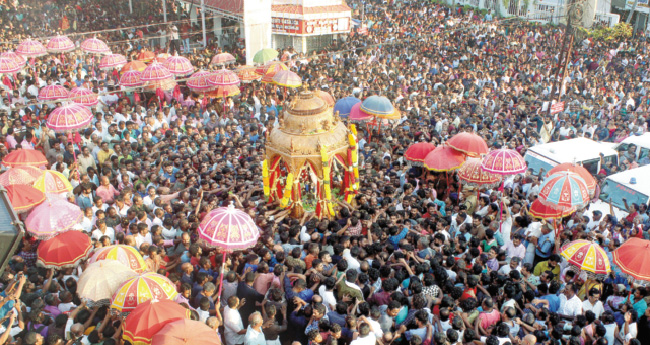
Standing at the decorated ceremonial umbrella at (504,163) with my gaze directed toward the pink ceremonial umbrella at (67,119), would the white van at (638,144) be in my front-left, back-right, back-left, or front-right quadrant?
back-right

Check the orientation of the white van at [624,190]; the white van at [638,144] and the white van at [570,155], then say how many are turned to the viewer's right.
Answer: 0

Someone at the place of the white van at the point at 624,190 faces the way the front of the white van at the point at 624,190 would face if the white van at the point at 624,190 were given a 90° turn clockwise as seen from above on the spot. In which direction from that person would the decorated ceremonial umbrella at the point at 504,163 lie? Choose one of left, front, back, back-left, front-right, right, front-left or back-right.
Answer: left

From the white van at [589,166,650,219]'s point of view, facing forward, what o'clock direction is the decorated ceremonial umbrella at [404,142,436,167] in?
The decorated ceremonial umbrella is roughly at 1 o'clock from the white van.

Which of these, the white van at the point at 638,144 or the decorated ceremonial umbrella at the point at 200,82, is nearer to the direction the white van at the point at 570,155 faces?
the decorated ceremonial umbrella

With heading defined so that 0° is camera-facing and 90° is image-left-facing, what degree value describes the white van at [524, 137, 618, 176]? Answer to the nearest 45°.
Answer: approximately 45°

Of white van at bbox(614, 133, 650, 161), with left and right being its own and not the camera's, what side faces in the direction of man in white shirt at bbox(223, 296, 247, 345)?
front

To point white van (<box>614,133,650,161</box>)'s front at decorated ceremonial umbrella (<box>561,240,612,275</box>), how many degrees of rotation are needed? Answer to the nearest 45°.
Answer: approximately 45° to its left

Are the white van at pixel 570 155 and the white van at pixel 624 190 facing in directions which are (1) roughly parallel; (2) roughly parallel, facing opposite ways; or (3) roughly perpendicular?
roughly parallel

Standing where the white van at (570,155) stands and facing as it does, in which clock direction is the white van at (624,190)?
the white van at (624,190) is roughly at 9 o'clock from the white van at (570,155).

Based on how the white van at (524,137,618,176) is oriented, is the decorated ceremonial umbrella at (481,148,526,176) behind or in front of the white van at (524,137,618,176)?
in front

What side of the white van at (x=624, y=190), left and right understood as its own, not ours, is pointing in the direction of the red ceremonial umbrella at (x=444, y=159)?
front

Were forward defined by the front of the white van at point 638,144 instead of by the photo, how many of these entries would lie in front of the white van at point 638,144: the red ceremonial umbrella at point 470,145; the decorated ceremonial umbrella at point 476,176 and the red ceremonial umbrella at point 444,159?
3

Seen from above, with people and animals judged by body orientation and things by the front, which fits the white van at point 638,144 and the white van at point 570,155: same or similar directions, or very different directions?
same or similar directions

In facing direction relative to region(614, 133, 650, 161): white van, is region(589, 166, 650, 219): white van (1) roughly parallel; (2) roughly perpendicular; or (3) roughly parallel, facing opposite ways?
roughly parallel
